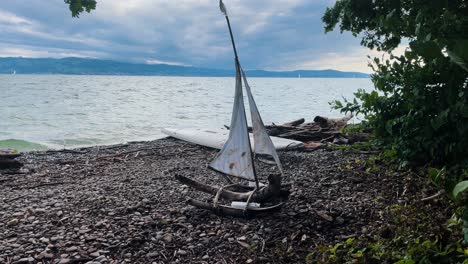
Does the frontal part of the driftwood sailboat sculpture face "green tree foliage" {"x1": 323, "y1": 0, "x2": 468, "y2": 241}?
yes

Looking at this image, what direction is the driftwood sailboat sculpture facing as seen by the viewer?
to the viewer's right
